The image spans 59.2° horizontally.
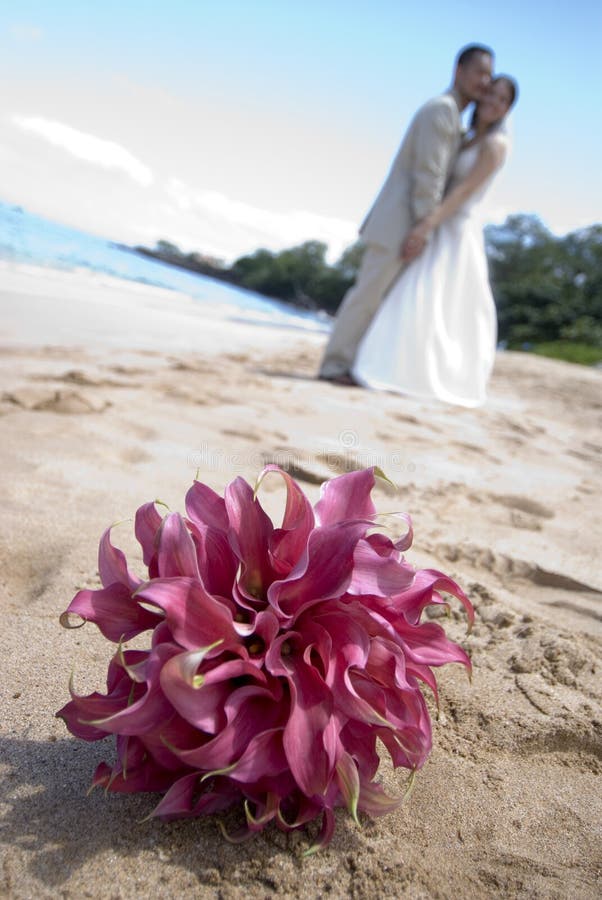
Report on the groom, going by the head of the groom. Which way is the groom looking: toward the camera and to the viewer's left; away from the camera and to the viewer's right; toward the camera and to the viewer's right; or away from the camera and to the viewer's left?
toward the camera and to the viewer's right

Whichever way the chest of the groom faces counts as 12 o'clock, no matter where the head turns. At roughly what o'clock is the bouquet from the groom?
The bouquet is roughly at 3 o'clock from the groom.

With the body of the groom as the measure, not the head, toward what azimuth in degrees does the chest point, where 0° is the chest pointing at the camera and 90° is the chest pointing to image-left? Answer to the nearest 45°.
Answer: approximately 270°
